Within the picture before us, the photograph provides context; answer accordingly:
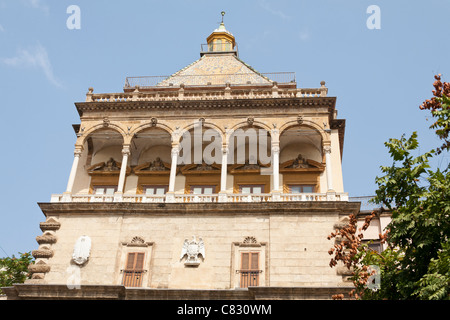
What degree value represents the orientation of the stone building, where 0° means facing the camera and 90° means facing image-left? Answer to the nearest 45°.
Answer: approximately 0°

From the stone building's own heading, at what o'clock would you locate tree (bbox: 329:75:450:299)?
The tree is roughly at 11 o'clock from the stone building.
